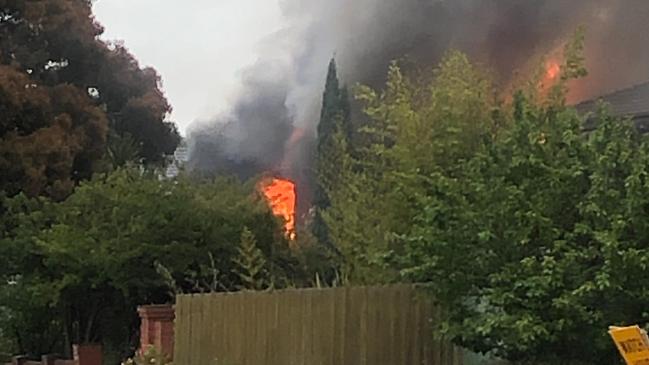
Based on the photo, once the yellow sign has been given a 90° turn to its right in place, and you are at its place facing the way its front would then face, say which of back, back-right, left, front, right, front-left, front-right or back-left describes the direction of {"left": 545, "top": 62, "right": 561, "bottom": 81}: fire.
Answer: right

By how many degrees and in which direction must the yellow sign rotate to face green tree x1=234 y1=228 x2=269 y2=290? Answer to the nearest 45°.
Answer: approximately 135° to its right

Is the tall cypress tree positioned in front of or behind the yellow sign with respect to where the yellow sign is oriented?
behind

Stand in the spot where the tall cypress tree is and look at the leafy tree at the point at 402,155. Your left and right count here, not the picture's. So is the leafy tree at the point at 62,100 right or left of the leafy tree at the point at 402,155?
right

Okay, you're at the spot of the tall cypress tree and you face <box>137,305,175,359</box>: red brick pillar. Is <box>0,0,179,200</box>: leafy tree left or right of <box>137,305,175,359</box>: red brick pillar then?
right

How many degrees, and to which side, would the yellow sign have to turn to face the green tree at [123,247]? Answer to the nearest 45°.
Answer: approximately 135° to its right

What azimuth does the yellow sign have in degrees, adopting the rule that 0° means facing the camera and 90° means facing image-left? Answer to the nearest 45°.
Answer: approximately 0°
